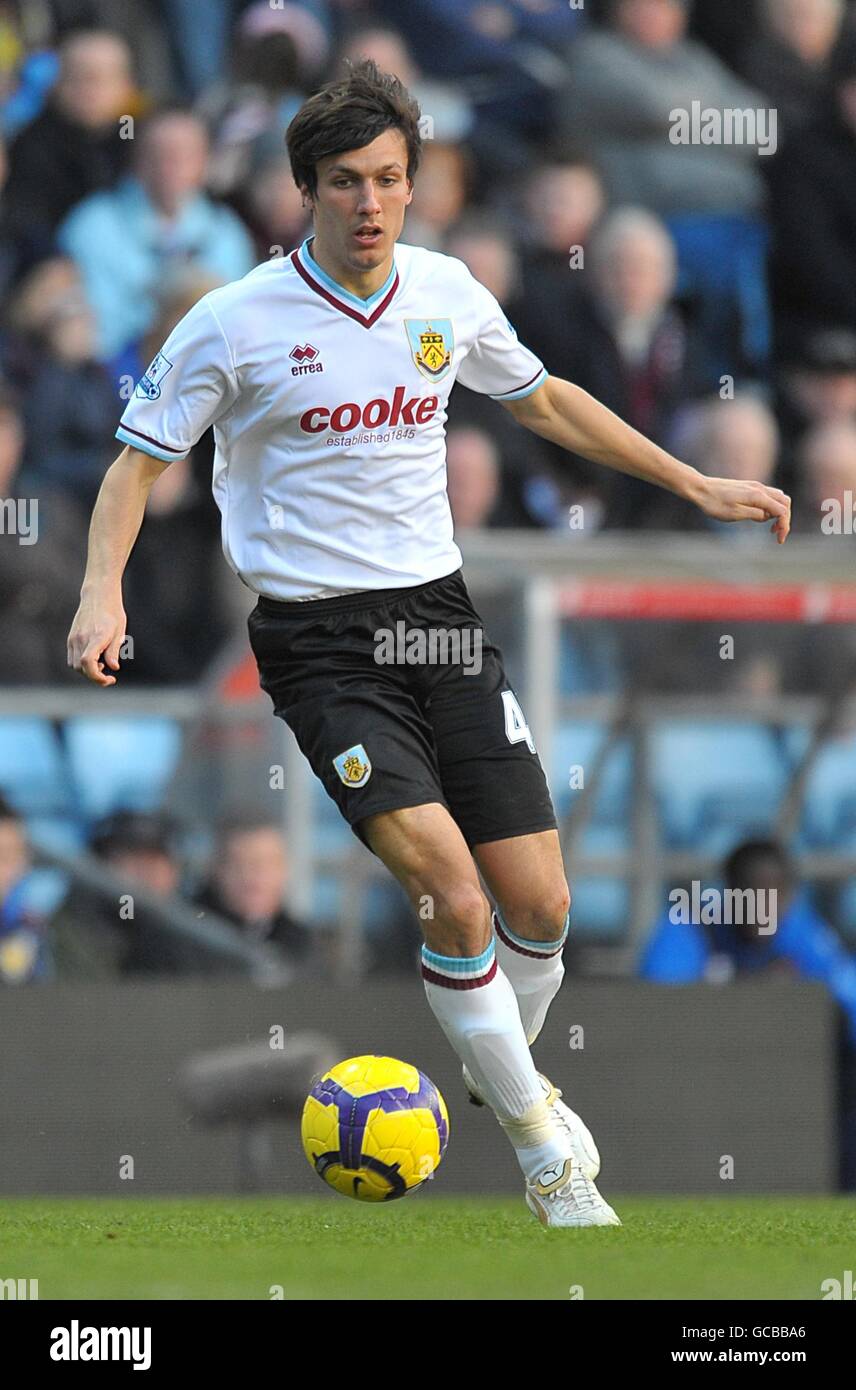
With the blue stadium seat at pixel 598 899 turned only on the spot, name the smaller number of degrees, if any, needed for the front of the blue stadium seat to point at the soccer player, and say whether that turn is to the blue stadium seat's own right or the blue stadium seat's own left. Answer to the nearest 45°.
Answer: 0° — it already faces them

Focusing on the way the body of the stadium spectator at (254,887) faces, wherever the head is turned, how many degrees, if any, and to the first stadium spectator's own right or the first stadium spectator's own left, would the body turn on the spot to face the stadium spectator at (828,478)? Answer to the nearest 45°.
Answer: approximately 135° to the first stadium spectator's own left

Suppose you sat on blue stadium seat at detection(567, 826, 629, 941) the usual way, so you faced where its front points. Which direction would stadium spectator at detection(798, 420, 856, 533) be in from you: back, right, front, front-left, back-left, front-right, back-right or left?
back-left

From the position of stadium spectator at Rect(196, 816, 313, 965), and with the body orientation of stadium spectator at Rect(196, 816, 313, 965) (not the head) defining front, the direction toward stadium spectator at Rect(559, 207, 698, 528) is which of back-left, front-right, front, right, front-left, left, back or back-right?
back-left

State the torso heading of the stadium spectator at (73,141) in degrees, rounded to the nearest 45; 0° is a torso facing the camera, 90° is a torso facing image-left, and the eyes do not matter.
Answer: approximately 315°

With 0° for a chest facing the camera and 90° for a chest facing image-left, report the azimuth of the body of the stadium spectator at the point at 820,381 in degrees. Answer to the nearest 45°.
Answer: approximately 0°
